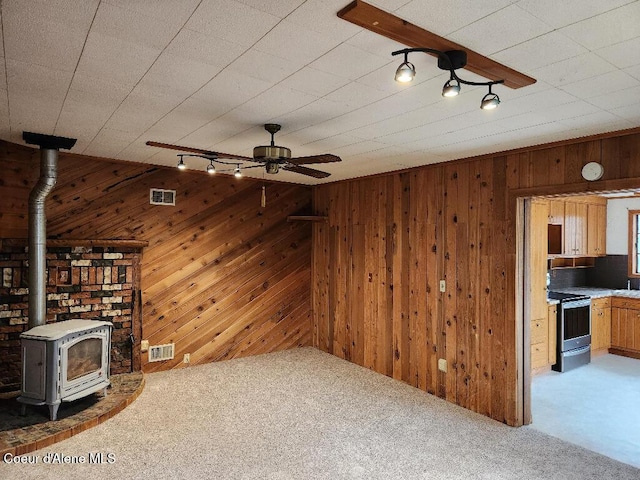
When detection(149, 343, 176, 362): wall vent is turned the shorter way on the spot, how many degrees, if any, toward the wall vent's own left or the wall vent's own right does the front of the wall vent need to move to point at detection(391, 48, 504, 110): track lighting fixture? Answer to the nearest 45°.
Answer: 0° — it already faces it

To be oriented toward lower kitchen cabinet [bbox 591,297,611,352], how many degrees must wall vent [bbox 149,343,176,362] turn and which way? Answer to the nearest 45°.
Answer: approximately 90° to its left

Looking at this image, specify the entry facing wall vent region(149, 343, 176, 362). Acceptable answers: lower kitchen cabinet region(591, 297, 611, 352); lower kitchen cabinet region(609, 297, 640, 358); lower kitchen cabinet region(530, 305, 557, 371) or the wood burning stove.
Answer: lower kitchen cabinet region(609, 297, 640, 358)

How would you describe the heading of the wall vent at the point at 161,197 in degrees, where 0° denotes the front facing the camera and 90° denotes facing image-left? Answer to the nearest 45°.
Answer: approximately 0°

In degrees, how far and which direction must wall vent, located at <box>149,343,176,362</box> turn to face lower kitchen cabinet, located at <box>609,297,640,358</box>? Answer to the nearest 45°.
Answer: approximately 90° to its left

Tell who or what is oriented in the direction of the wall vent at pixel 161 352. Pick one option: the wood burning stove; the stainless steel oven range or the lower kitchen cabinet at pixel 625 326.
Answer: the lower kitchen cabinet

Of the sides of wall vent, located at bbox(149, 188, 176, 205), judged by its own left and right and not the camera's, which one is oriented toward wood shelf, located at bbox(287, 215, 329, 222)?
left

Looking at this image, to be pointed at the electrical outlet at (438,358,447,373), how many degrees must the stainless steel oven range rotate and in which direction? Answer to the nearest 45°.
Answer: approximately 90° to its right

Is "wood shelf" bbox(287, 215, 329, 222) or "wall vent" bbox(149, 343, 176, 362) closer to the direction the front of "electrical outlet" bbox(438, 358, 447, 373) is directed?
the wall vent

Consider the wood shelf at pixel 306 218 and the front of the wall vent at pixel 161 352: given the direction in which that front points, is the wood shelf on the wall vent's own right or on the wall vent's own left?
on the wall vent's own left
